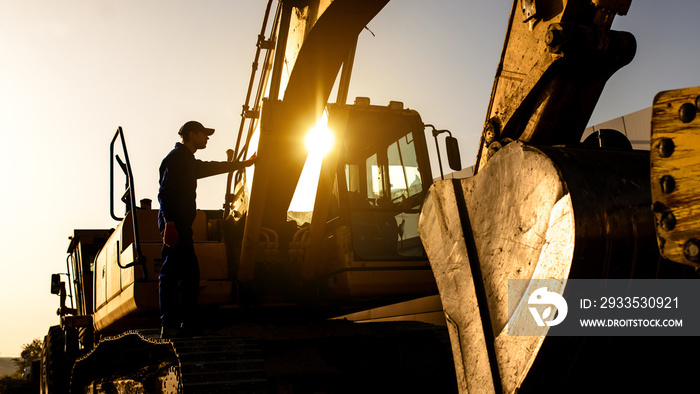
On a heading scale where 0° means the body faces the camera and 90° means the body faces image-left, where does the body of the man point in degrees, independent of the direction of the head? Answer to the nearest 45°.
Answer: approximately 270°

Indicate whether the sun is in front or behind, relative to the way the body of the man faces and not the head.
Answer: in front

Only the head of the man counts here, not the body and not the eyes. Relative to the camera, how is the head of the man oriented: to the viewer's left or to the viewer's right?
to the viewer's right

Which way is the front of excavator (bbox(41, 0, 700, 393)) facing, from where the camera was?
facing the viewer and to the right of the viewer
